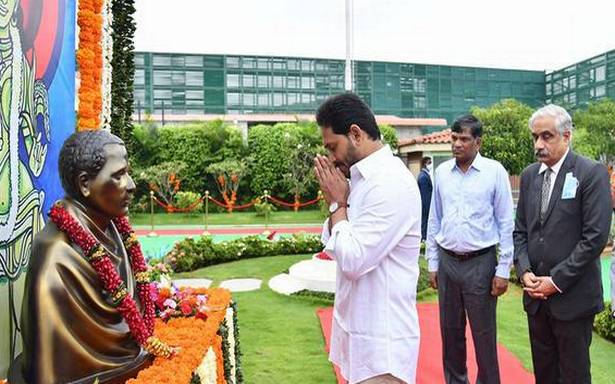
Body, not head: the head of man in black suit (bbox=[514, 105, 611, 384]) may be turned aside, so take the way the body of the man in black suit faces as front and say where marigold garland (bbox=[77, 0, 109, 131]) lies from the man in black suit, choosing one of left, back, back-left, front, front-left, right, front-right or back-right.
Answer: front-right

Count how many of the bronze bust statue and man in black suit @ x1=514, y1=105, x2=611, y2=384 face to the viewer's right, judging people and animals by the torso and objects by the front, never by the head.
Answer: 1

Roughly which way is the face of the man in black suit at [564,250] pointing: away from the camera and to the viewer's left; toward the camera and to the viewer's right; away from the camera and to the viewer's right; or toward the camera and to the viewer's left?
toward the camera and to the viewer's left

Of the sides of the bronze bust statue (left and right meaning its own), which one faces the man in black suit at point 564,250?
front

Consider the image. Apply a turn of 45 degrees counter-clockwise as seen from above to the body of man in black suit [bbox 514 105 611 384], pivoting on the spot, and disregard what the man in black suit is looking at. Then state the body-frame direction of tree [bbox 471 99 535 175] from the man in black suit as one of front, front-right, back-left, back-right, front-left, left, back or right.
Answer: back

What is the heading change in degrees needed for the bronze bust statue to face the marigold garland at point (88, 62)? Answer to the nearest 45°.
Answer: approximately 90° to its left

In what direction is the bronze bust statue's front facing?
to the viewer's right

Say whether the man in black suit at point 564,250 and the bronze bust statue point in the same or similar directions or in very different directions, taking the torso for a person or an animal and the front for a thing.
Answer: very different directions

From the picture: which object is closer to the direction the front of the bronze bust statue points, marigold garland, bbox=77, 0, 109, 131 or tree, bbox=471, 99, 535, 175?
the tree

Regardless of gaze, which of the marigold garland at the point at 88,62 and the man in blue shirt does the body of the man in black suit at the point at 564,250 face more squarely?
the marigold garland

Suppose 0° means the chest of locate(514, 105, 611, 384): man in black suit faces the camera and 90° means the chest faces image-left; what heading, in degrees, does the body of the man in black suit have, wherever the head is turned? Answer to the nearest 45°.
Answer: approximately 45°
